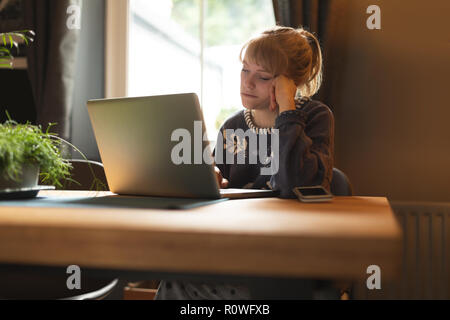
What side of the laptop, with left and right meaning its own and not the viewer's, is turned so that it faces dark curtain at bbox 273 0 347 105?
front

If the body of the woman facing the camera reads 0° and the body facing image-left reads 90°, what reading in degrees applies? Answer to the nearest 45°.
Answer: approximately 45°

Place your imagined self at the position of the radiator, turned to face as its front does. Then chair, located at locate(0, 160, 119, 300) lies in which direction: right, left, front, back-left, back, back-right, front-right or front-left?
front-right

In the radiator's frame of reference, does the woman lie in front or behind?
in front

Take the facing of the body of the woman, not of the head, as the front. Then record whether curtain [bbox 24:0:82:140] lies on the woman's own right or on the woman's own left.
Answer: on the woman's own right
